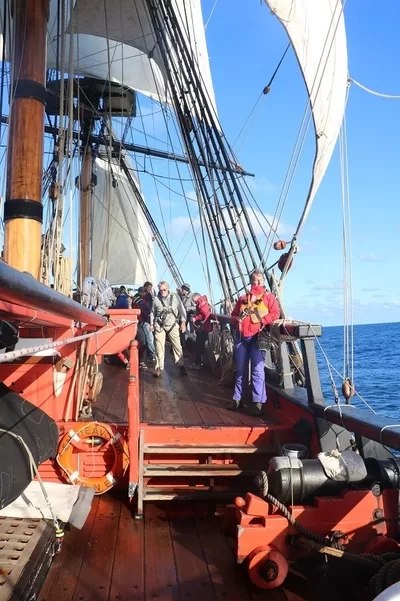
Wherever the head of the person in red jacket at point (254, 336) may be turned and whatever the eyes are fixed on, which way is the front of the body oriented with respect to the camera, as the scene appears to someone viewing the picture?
toward the camera

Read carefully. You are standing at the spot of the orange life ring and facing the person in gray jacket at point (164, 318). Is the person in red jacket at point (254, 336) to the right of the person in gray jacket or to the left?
right

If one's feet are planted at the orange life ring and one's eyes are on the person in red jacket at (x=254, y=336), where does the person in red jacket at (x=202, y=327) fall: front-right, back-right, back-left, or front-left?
front-left

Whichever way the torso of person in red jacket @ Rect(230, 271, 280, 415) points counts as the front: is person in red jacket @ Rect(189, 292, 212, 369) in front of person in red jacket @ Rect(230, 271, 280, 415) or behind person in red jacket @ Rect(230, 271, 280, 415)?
behind

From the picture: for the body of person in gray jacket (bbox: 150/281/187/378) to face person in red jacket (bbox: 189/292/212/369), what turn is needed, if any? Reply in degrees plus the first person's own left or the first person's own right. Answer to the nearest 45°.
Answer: approximately 135° to the first person's own left

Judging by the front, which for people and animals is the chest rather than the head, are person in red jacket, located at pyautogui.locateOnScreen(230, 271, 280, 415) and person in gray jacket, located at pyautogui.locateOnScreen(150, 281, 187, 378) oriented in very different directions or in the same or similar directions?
same or similar directions

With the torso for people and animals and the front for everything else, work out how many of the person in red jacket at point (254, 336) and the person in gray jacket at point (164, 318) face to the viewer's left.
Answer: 0

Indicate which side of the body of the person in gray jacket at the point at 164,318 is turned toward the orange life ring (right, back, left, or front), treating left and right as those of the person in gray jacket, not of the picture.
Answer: front

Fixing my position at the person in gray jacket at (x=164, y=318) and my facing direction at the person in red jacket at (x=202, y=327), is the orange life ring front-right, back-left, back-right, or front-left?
back-right
